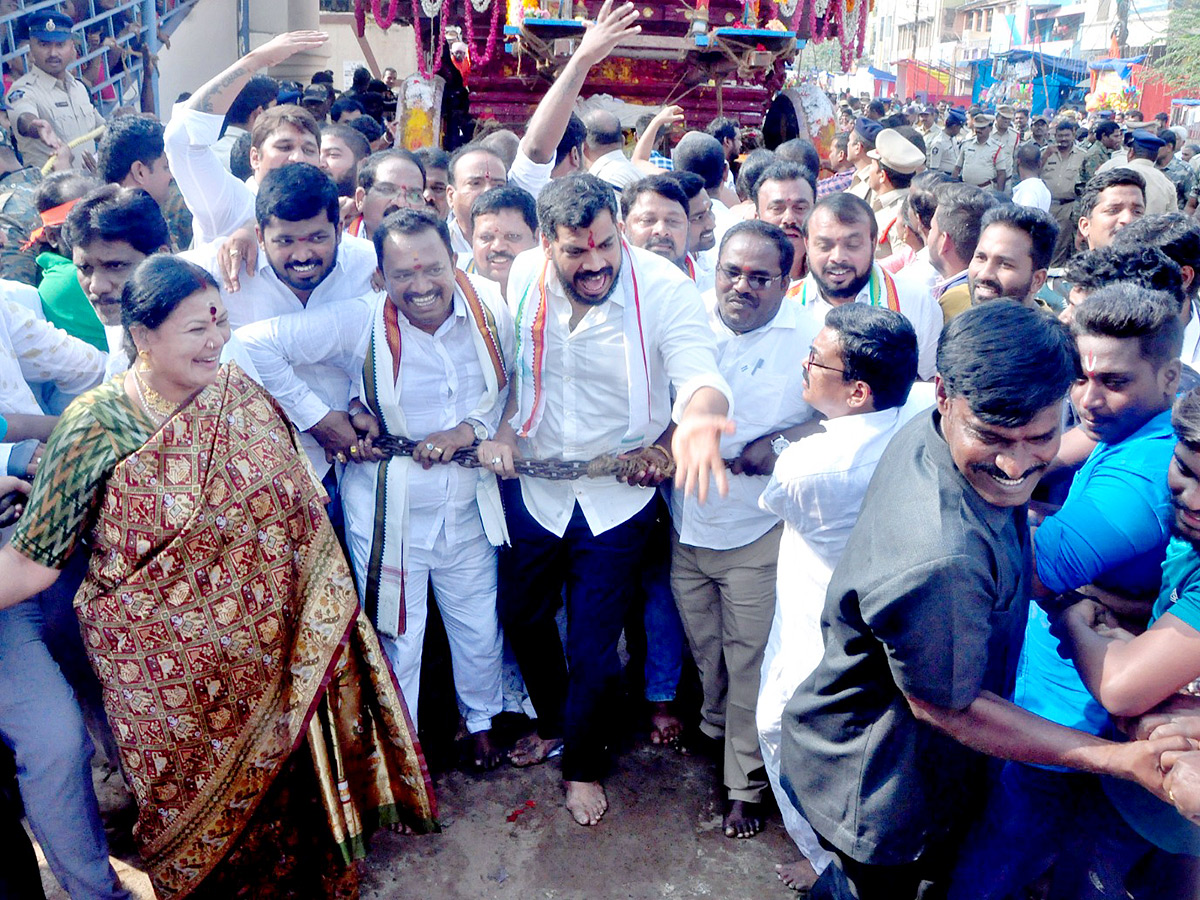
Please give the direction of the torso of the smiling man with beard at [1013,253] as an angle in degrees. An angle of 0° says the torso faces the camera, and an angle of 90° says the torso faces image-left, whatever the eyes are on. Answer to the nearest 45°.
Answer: approximately 45°

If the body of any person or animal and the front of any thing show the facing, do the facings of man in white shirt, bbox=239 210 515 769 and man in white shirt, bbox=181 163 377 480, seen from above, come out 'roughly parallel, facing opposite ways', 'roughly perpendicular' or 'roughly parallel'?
roughly parallel

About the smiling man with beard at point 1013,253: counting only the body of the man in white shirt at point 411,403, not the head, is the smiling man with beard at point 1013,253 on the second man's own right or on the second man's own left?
on the second man's own left

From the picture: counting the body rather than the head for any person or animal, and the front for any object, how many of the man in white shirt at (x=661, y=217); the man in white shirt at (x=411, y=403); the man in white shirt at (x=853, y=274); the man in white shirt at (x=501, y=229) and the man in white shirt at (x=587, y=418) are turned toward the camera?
5

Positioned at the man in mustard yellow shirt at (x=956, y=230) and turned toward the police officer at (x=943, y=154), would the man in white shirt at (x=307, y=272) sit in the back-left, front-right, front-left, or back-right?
back-left

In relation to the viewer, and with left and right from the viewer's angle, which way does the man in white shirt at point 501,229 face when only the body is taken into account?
facing the viewer

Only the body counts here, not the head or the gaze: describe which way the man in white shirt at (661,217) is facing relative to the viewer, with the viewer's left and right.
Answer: facing the viewer

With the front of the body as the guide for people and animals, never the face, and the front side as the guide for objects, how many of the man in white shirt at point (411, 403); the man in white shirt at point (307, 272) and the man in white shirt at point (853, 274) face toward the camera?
3

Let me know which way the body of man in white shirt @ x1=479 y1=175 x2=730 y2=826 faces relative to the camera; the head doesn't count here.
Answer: toward the camera

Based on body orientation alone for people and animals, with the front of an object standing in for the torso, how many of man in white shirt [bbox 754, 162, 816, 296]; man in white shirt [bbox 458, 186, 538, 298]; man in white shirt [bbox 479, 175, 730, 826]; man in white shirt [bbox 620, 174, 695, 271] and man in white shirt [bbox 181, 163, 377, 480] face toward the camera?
5

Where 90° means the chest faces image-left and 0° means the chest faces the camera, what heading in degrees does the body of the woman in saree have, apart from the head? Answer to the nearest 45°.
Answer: approximately 315°

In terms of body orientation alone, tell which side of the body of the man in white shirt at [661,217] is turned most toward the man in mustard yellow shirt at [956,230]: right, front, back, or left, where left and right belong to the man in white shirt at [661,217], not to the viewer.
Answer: left

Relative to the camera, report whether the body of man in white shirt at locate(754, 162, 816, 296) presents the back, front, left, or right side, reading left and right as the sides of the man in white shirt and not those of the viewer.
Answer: front
